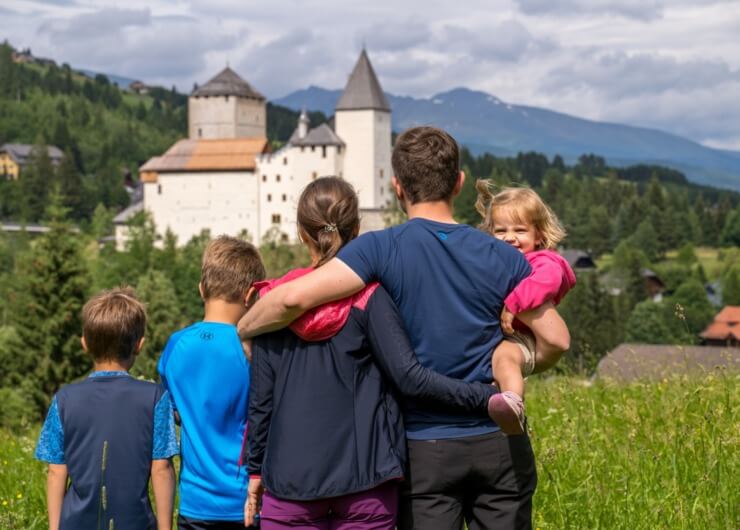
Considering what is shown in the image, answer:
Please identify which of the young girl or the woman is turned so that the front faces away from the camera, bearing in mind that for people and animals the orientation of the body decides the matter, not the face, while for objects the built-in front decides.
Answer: the woman

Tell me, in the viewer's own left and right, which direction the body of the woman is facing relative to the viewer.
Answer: facing away from the viewer

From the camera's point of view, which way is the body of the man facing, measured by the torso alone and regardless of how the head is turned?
away from the camera

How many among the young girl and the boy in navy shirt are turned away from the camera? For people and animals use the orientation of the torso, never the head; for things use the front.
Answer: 1

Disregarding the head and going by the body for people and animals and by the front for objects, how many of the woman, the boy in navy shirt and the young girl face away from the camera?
2

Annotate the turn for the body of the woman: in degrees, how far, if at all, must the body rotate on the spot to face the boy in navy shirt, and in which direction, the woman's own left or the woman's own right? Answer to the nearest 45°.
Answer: approximately 90° to the woman's own left

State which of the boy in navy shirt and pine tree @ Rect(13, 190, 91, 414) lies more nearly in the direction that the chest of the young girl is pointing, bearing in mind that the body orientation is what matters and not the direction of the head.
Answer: the boy in navy shirt

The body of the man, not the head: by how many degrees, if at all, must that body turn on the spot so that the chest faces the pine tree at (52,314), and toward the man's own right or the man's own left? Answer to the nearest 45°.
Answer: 0° — they already face it

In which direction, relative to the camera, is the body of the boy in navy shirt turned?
away from the camera

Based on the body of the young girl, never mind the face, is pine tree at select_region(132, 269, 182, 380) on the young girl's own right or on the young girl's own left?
on the young girl's own right
